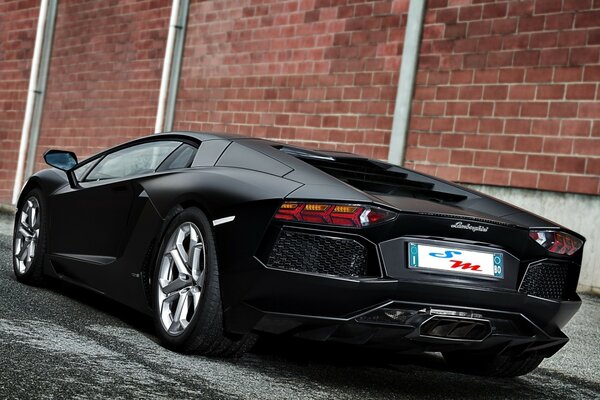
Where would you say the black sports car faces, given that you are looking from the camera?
facing away from the viewer and to the left of the viewer
